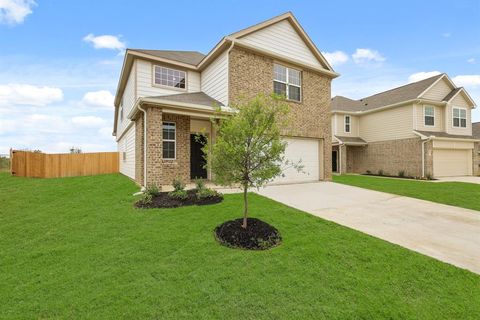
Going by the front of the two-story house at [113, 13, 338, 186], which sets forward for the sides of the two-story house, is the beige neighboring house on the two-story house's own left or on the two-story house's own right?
on the two-story house's own left

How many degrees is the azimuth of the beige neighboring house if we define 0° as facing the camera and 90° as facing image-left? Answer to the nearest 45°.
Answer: approximately 315°

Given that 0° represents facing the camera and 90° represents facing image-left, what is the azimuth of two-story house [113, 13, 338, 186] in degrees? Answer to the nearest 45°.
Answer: approximately 315°
